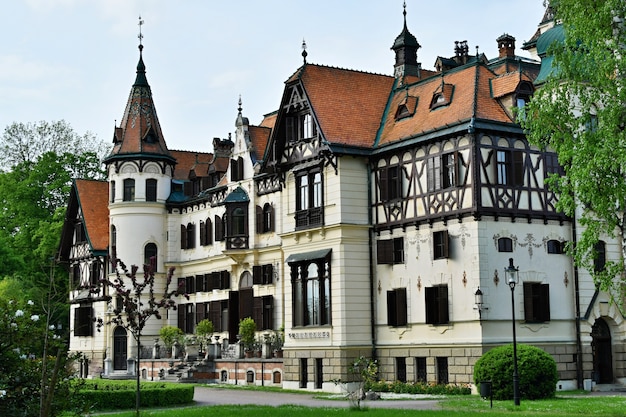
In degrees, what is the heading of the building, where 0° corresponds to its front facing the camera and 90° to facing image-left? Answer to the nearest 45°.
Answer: approximately 45°

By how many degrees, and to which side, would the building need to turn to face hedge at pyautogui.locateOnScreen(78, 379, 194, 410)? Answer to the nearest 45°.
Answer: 0° — it already faces it

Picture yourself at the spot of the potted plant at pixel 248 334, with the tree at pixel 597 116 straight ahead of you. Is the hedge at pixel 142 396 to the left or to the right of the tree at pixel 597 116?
right

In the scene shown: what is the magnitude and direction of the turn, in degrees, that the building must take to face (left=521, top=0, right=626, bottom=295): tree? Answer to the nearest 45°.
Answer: approximately 45° to its left
